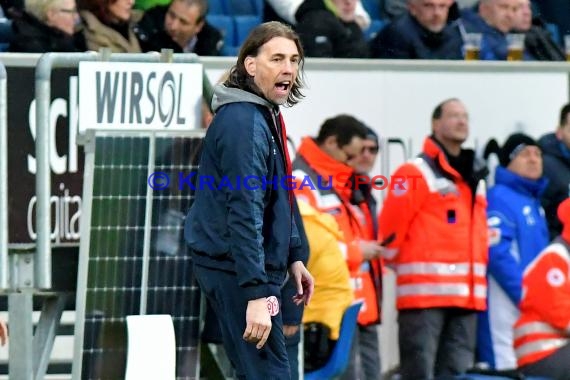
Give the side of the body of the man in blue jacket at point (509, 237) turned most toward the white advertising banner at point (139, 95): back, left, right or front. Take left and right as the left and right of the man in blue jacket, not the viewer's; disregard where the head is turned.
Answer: right
